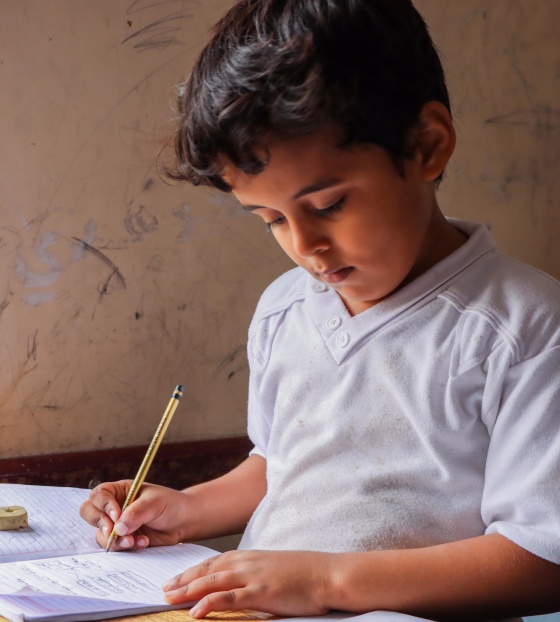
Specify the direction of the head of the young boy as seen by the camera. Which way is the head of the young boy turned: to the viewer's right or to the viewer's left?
to the viewer's left

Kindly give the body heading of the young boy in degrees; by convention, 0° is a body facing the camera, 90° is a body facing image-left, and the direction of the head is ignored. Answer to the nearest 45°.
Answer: approximately 45°
